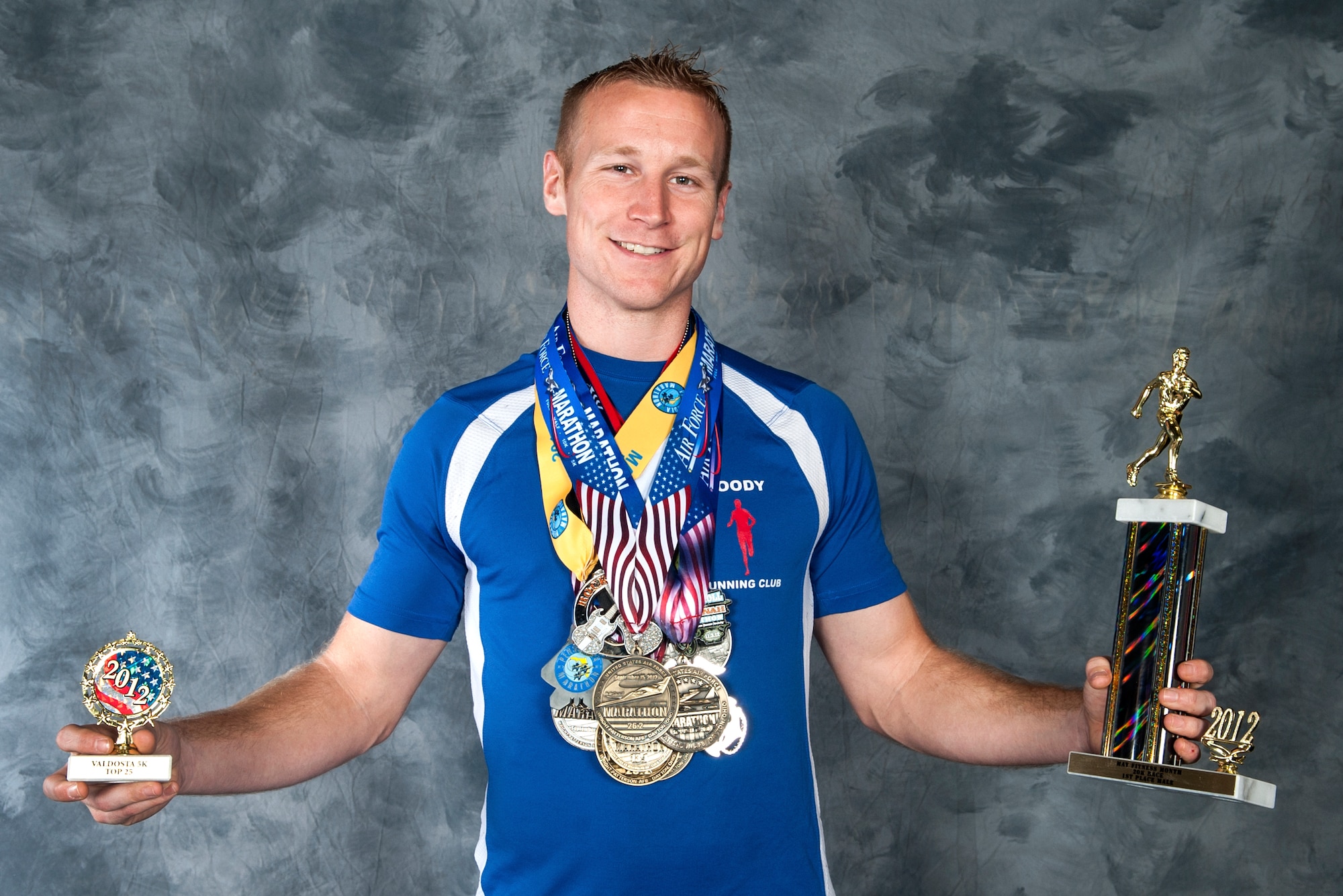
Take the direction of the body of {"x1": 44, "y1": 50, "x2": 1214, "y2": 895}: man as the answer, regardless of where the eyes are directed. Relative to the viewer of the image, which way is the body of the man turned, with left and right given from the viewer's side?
facing the viewer
